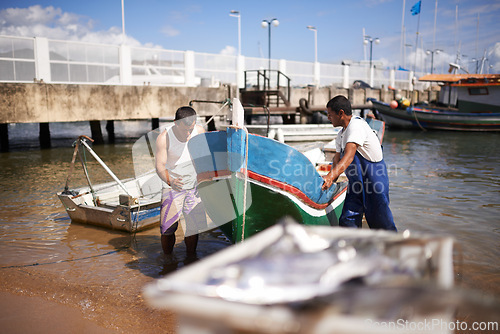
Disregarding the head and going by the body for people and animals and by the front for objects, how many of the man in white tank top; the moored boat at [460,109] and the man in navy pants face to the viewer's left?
2

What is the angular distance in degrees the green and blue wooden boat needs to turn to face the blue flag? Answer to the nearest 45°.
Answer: approximately 135° to its right

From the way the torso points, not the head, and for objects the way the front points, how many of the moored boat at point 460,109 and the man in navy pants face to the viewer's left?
2

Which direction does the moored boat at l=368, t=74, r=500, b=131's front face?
to the viewer's left

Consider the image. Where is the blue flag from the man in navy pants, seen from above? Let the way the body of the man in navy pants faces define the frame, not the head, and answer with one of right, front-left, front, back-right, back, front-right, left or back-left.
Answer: right

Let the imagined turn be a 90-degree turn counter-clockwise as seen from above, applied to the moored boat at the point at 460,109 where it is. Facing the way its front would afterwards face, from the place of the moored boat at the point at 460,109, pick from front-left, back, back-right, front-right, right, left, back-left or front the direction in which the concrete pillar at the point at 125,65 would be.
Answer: front-right

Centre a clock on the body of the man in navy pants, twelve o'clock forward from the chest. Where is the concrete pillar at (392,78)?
The concrete pillar is roughly at 3 o'clock from the man in navy pants.

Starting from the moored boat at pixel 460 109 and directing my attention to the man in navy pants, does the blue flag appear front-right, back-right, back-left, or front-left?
back-right

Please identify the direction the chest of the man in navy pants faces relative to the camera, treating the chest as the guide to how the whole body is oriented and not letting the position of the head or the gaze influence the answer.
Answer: to the viewer's left

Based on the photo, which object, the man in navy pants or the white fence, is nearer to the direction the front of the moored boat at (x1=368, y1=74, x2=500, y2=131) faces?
the white fence

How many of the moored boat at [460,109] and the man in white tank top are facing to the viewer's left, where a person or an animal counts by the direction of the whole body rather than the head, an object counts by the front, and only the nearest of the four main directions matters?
1

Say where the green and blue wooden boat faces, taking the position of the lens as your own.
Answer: facing the viewer and to the left of the viewer

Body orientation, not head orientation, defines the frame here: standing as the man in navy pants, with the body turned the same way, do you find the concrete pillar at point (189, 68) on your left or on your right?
on your right

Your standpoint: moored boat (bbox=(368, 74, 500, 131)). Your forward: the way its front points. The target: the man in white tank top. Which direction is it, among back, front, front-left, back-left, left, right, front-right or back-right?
left

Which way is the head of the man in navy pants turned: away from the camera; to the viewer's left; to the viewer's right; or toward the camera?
to the viewer's left
